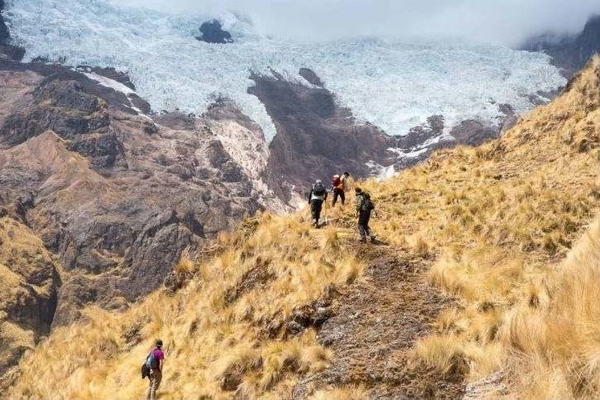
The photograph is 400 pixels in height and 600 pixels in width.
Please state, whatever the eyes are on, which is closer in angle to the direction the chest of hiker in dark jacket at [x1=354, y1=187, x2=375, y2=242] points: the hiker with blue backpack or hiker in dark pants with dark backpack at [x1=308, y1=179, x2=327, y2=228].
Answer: the hiker in dark pants with dark backpack

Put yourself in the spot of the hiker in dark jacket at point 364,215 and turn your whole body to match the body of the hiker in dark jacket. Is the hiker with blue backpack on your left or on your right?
on your left

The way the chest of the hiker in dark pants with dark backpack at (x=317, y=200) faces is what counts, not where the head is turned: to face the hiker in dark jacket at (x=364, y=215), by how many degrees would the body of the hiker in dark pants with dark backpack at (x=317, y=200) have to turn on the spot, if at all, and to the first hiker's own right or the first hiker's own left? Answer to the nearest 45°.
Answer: approximately 135° to the first hiker's own right

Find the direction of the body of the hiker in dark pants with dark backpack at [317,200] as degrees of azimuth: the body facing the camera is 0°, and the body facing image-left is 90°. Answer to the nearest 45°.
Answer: approximately 180°

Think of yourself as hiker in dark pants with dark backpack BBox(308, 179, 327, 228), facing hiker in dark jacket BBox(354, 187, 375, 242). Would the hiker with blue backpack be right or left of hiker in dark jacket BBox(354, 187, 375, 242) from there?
right

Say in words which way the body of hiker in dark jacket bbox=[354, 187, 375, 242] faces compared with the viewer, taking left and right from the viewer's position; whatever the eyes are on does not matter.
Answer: facing away from the viewer and to the left of the viewer

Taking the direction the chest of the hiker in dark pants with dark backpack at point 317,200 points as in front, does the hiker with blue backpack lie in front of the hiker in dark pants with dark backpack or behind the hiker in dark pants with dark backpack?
behind

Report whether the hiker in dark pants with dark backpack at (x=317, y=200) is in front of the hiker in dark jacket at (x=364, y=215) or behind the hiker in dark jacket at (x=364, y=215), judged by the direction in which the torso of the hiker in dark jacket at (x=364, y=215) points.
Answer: in front
